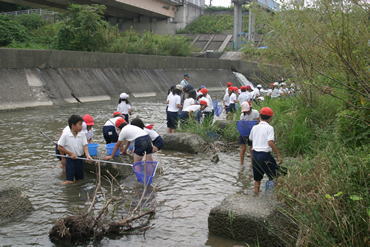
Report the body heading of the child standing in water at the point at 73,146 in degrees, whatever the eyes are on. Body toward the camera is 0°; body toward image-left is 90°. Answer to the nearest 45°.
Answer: approximately 315°

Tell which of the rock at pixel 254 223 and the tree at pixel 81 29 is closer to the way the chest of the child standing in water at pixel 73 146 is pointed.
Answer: the rock

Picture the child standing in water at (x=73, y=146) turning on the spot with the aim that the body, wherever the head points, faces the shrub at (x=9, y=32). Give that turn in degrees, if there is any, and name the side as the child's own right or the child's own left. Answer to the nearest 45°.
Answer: approximately 135° to the child's own left

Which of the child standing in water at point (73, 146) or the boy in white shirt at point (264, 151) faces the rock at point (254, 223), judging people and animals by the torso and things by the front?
the child standing in water

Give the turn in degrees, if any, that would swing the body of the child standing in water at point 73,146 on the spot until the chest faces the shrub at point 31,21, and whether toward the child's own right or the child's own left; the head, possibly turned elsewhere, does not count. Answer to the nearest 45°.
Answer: approximately 135° to the child's own left

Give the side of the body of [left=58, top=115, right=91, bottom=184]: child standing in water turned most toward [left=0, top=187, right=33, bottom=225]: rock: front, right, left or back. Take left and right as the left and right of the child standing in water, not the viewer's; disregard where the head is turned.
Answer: right
